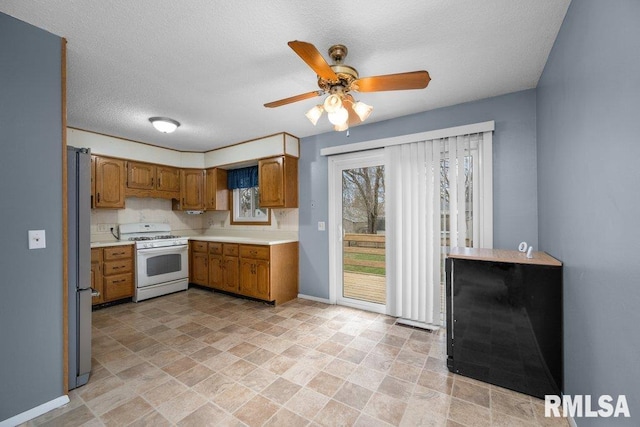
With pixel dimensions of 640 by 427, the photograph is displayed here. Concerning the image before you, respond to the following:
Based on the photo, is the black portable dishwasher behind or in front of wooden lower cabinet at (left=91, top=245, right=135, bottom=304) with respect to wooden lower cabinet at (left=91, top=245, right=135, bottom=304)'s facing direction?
in front

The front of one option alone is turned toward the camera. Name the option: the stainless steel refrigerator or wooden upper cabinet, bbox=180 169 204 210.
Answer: the wooden upper cabinet

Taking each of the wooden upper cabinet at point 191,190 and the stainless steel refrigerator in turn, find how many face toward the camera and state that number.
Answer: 1

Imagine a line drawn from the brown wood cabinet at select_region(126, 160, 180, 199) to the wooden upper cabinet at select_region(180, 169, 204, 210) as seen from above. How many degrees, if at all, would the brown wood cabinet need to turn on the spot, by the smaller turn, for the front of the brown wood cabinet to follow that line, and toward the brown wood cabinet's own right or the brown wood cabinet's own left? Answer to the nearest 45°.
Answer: approximately 45° to the brown wood cabinet's own left

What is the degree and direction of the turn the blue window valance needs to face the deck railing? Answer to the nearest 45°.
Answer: approximately 90° to its left

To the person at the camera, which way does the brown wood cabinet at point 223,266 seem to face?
facing the viewer and to the left of the viewer

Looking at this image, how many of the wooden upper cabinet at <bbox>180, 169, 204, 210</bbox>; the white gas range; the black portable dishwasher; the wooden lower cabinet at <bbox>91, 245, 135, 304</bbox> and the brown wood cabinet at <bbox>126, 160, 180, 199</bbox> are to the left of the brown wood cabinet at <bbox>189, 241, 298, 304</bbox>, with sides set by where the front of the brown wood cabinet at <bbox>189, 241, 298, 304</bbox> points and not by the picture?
1

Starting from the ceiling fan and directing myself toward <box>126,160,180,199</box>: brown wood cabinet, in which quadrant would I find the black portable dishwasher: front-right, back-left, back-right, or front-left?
back-right

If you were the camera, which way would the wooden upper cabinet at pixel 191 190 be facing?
facing the viewer

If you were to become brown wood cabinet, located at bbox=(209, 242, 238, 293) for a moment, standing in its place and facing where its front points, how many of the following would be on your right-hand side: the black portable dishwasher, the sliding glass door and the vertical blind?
0

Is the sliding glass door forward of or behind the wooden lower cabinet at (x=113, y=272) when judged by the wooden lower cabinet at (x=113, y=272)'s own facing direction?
forward

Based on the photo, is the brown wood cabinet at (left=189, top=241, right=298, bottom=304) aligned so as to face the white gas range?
no

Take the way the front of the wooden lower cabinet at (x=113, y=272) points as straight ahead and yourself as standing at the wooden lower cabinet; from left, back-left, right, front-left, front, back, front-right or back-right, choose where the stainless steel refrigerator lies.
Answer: front-right

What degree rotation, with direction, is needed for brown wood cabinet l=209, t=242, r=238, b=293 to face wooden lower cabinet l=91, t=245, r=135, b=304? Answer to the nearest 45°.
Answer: approximately 45° to its right

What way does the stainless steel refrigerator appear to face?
to the viewer's right
